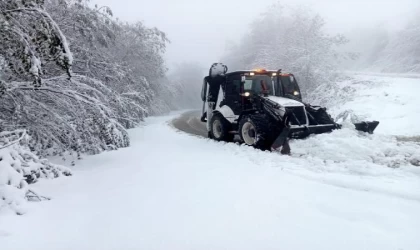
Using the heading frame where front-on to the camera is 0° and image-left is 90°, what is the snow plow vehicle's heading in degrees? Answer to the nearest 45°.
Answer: approximately 315°
